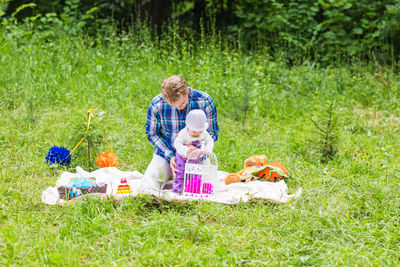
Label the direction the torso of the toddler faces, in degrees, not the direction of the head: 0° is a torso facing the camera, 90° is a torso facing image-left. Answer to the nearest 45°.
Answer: approximately 0°

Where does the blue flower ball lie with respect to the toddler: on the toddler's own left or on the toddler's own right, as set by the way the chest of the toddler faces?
on the toddler's own right
